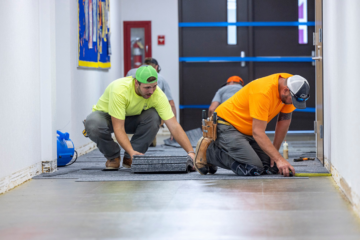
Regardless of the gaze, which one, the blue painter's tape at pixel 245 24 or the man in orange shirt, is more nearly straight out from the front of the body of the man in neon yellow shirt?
the man in orange shirt

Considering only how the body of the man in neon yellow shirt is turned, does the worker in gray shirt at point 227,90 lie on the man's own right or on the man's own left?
on the man's own left

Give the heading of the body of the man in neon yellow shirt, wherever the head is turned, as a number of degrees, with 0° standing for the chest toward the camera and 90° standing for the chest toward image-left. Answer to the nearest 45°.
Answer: approximately 315°
